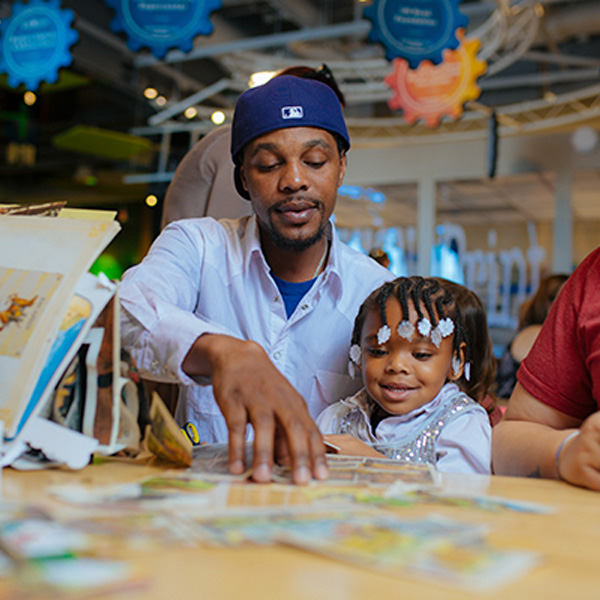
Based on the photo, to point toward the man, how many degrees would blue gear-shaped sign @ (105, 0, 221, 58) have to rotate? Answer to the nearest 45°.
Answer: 0° — it already faces them

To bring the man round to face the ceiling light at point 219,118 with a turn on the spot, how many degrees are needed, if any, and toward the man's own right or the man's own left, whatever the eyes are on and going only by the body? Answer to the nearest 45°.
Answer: approximately 180°

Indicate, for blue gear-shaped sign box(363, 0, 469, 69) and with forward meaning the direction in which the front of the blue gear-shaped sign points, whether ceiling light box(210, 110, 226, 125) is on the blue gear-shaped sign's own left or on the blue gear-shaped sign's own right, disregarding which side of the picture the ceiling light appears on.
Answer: on the blue gear-shaped sign's own right

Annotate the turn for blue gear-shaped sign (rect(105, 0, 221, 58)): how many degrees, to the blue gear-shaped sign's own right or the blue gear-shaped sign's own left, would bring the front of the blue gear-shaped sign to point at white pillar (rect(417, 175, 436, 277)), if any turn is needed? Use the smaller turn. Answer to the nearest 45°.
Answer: approximately 135° to the blue gear-shaped sign's own left

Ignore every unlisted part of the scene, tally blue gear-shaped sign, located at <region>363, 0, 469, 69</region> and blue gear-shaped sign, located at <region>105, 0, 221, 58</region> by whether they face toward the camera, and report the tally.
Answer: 2

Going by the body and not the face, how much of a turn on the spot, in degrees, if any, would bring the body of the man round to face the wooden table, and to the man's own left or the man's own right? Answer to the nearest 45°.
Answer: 0° — they already face it
